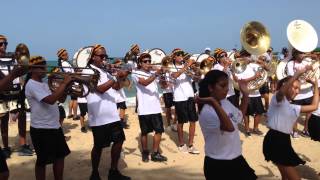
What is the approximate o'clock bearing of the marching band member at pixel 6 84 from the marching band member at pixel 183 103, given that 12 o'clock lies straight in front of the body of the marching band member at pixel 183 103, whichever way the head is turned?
the marching band member at pixel 6 84 is roughly at 2 o'clock from the marching band member at pixel 183 103.

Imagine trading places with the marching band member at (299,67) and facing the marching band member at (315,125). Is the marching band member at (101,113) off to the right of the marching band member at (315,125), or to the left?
right

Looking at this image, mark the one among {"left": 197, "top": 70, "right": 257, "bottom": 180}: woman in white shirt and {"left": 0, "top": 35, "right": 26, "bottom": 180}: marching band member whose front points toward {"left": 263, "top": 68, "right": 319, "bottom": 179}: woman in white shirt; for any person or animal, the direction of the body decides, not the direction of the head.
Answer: the marching band member

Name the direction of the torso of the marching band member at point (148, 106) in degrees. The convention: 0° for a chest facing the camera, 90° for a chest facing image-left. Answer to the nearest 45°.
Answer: approximately 315°
